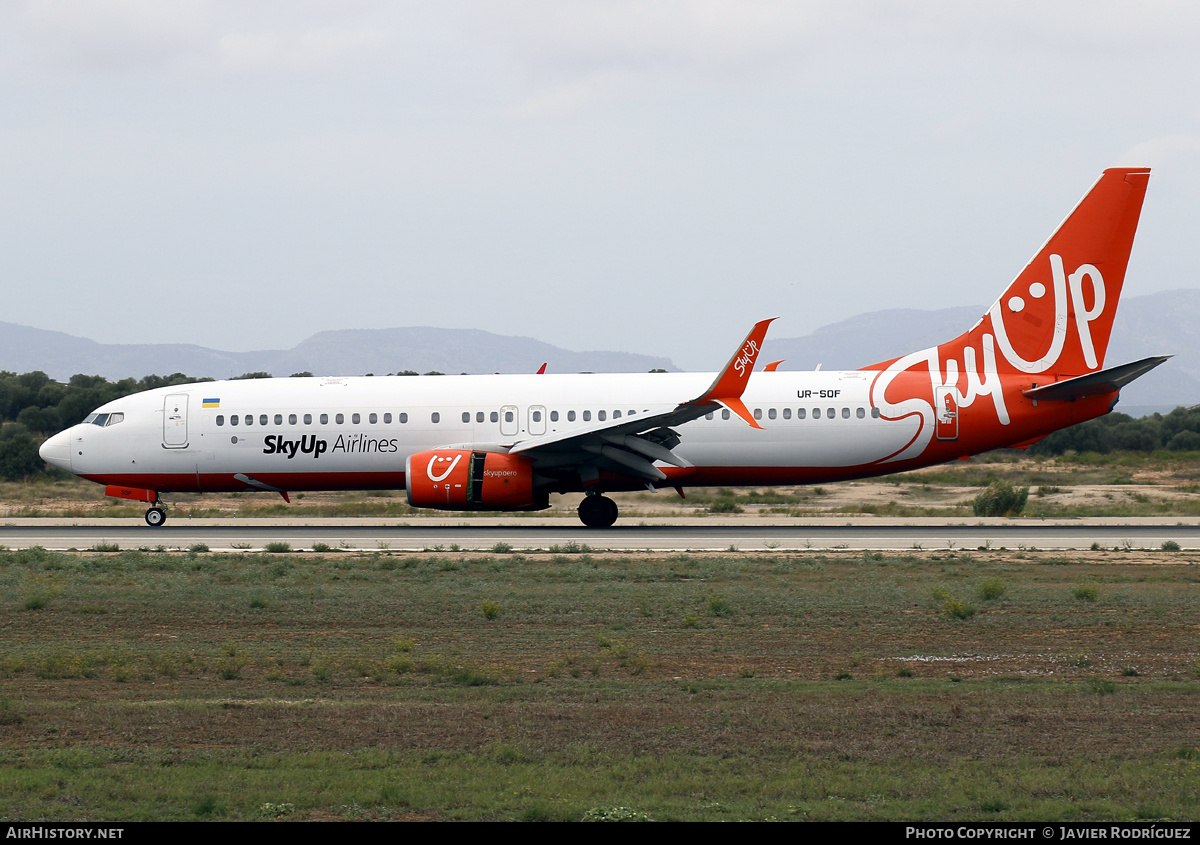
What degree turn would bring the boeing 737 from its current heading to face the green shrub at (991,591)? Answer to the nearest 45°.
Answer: approximately 90° to its left

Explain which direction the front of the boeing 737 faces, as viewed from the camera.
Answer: facing to the left of the viewer

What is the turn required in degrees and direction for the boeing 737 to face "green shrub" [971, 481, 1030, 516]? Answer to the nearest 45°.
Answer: approximately 135° to its right

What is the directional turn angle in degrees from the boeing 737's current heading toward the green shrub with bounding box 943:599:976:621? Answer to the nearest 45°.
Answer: approximately 90° to its left

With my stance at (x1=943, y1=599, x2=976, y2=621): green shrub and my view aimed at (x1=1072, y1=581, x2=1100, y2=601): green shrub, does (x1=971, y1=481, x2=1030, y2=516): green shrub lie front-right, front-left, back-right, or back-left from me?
front-left
